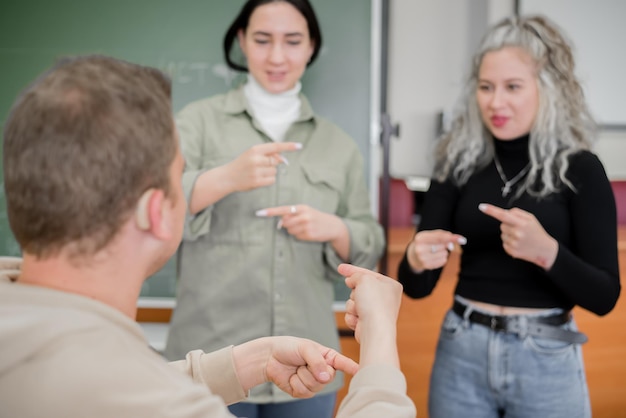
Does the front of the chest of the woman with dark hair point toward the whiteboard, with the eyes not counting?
no

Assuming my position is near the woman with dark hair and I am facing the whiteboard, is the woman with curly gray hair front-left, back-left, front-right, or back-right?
front-right

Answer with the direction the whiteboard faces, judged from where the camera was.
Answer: facing the viewer

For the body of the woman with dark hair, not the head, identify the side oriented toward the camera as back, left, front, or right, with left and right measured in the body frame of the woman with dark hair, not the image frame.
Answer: front

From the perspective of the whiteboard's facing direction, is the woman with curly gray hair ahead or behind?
ahead

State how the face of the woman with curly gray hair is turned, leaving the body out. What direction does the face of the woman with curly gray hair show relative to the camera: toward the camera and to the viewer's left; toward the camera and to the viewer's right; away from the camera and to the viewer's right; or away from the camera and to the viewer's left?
toward the camera and to the viewer's left

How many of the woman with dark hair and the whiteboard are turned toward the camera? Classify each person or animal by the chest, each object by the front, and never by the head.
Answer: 2

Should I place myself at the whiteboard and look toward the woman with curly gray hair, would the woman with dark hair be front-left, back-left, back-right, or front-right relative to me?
front-right

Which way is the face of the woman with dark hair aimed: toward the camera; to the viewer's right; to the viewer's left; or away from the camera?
toward the camera

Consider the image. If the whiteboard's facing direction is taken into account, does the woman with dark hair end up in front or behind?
in front
